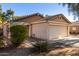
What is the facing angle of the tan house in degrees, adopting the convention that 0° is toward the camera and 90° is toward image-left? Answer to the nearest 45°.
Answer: approximately 315°
